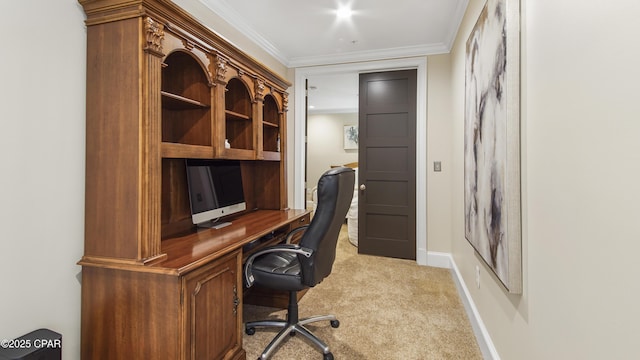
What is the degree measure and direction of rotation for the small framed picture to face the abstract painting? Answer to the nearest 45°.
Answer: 0° — it already faces it

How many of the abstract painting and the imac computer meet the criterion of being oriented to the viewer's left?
1

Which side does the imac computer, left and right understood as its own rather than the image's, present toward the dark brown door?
left

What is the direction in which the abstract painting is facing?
to the viewer's left

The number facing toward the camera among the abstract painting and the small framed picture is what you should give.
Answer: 1

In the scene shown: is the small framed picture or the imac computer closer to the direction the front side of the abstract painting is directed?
the imac computer

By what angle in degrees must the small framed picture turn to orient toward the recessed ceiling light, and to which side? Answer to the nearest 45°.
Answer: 0° — it already faces it

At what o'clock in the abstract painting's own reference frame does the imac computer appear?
The imac computer is roughly at 12 o'clock from the abstract painting.

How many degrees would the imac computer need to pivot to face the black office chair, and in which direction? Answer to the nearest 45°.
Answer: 0° — it already faces it

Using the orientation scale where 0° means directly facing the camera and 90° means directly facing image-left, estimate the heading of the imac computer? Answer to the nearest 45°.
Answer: approximately 315°

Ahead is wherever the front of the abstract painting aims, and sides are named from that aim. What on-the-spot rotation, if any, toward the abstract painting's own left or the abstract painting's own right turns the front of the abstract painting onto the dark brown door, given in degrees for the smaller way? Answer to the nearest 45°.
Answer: approximately 45° to the abstract painting's own right

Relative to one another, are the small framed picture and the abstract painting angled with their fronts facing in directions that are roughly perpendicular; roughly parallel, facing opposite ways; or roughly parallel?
roughly perpendicular
